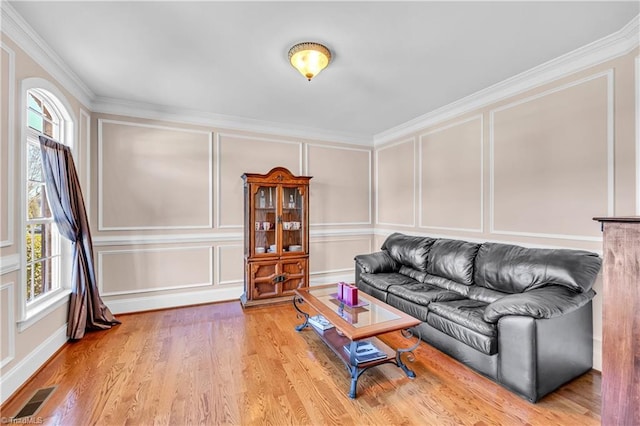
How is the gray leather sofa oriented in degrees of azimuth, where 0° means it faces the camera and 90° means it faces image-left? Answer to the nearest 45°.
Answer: approximately 45°

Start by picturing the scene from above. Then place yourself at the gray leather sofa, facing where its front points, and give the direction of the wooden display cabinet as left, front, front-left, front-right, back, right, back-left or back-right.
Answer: front-right
